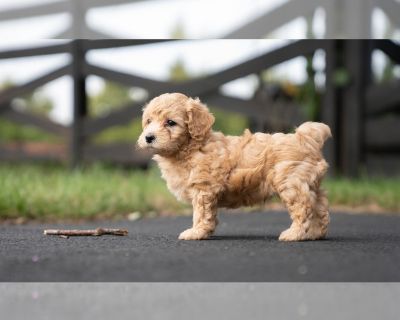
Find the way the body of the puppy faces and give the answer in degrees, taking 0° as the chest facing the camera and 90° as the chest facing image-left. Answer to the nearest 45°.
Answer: approximately 90°

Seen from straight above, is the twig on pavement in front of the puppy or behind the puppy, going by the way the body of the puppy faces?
in front
